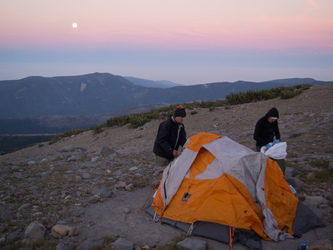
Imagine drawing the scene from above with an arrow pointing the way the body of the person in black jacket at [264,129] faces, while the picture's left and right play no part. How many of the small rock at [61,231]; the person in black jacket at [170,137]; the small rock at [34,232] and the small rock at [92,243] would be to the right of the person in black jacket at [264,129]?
4

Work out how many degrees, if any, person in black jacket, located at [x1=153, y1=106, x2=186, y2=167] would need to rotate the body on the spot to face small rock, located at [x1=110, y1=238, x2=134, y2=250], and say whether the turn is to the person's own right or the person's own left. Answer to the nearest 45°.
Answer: approximately 45° to the person's own right

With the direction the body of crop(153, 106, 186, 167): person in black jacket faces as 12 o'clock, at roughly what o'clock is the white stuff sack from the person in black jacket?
The white stuff sack is roughly at 11 o'clock from the person in black jacket.

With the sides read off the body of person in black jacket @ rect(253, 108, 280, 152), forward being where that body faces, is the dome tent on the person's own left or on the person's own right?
on the person's own right

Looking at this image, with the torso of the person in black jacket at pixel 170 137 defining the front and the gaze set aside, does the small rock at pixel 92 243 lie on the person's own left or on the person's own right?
on the person's own right

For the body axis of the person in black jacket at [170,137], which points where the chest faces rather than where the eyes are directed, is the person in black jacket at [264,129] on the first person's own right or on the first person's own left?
on the first person's own left

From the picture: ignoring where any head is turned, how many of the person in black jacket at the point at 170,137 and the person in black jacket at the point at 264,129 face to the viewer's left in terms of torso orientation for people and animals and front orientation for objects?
0

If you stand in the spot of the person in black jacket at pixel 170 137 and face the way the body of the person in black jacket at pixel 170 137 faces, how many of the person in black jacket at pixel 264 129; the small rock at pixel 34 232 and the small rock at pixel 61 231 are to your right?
2

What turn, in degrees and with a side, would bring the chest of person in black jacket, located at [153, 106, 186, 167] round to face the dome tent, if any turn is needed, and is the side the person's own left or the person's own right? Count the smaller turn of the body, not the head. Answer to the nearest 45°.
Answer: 0° — they already face it

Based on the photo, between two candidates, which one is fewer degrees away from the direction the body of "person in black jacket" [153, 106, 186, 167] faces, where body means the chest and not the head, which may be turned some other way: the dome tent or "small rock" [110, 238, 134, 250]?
the dome tent
